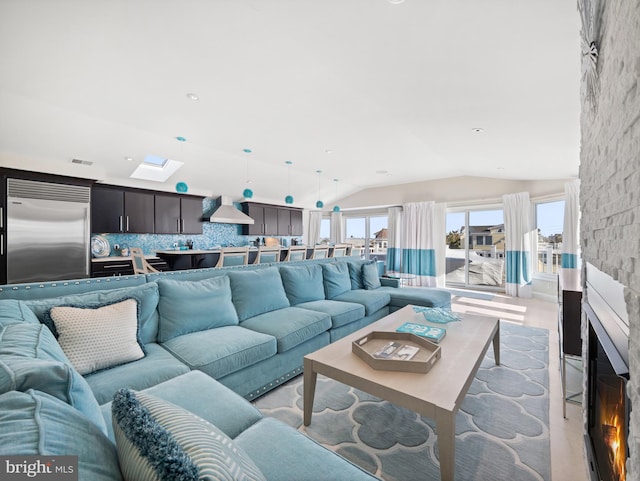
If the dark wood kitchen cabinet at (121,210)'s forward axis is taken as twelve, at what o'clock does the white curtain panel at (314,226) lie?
The white curtain panel is roughly at 10 o'clock from the dark wood kitchen cabinet.

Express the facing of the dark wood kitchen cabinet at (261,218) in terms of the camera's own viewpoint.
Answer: facing the viewer and to the right of the viewer

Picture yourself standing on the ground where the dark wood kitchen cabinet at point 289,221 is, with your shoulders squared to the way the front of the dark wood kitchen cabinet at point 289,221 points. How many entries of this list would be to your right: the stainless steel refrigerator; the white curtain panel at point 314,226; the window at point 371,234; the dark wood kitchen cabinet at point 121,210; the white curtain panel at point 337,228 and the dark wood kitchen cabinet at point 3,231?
3

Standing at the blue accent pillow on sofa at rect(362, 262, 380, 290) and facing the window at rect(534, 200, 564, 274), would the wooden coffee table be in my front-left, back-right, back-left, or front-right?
back-right

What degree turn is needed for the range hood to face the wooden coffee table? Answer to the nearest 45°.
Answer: approximately 45° to its right

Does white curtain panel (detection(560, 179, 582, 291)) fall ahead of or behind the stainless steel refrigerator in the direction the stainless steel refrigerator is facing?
ahead

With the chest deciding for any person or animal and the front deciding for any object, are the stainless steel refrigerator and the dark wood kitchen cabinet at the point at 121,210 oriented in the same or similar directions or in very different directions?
same or similar directions

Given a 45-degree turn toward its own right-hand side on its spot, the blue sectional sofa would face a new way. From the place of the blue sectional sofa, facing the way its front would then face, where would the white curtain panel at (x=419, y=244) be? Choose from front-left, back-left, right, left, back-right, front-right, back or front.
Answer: back-left

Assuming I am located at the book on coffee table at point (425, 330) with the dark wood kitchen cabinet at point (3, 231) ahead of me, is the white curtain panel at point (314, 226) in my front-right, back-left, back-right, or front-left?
front-right

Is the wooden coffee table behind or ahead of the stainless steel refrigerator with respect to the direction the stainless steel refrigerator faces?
ahead

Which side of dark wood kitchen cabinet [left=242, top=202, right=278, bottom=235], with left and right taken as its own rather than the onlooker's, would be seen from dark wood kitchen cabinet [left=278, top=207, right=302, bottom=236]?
left

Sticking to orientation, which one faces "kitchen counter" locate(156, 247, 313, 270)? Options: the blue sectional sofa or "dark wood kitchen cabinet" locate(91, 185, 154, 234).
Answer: the dark wood kitchen cabinet

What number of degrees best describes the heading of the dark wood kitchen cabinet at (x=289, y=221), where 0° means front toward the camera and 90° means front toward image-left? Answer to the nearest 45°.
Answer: approximately 315°

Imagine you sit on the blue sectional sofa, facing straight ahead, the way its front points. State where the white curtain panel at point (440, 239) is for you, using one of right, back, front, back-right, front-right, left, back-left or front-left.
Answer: left

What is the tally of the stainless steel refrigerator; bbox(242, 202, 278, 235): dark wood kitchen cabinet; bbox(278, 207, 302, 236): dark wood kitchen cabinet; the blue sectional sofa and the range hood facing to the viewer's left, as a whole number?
0

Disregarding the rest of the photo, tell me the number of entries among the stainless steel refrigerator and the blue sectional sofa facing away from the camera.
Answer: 0

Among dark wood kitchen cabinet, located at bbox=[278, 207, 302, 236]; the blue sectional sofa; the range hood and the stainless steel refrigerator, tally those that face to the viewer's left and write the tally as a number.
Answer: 0
